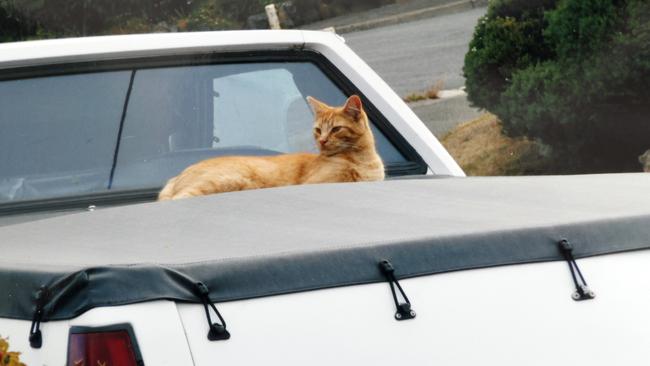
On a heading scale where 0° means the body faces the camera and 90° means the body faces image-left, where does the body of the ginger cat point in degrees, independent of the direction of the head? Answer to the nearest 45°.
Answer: approximately 270°

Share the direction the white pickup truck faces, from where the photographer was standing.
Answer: facing away from the viewer and to the left of the viewer

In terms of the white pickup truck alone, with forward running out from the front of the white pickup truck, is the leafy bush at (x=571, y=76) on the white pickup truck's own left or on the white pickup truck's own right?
on the white pickup truck's own right
